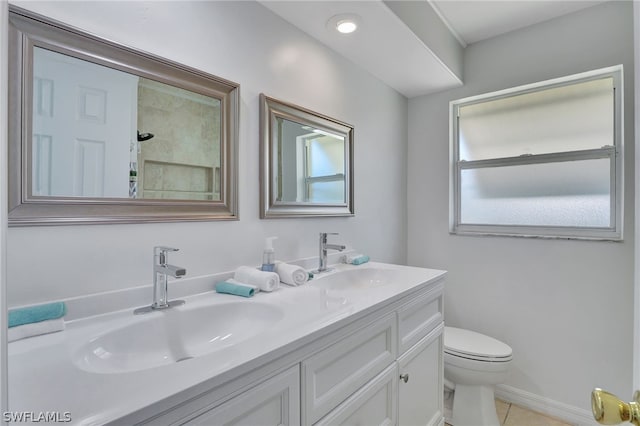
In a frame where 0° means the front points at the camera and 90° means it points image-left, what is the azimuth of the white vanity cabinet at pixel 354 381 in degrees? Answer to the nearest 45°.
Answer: approximately 315°

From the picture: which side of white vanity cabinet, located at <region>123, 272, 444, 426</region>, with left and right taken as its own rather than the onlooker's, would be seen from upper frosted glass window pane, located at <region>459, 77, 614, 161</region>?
left

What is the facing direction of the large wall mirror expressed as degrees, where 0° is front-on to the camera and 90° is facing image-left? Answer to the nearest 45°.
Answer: approximately 315°

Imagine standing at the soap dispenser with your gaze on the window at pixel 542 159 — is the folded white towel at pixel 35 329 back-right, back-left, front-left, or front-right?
back-right

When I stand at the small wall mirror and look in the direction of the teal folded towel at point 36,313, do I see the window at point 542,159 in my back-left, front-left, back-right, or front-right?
back-left

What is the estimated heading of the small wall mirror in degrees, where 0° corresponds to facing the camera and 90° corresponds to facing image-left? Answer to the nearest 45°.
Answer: approximately 315°

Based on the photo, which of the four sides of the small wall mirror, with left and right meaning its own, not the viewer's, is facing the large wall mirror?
right

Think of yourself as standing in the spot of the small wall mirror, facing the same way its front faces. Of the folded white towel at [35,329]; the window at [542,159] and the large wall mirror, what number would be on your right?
2

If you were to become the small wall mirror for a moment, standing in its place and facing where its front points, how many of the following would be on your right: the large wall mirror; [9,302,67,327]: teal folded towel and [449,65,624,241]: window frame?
2
